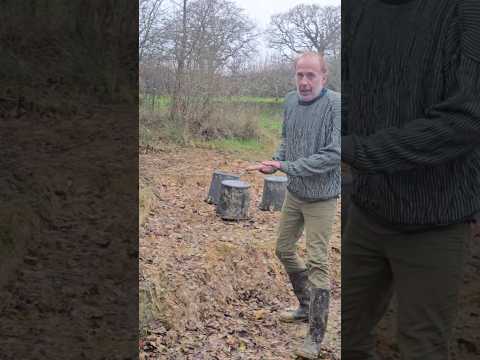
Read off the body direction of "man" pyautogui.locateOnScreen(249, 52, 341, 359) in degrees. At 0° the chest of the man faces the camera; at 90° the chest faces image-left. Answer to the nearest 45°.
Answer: approximately 45°
